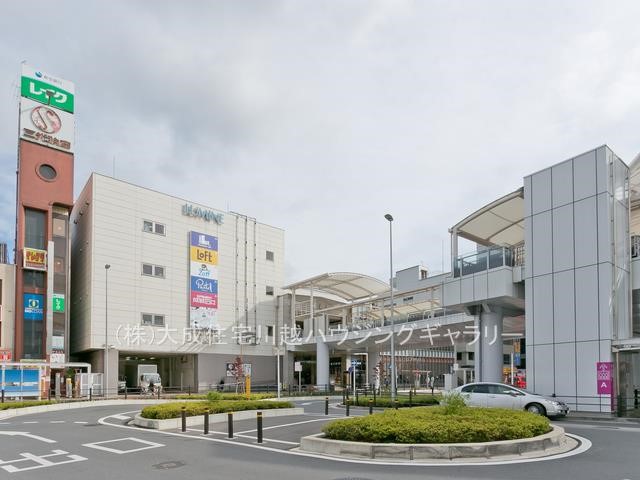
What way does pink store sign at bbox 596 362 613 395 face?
toward the camera

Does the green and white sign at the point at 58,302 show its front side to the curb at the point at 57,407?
yes

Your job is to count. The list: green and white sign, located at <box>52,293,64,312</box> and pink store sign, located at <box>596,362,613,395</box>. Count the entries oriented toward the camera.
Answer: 2

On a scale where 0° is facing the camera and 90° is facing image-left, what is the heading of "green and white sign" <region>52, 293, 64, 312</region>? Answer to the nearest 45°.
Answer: approximately 0°

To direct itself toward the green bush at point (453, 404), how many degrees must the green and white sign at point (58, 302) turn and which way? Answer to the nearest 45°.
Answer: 0° — it already faces it
